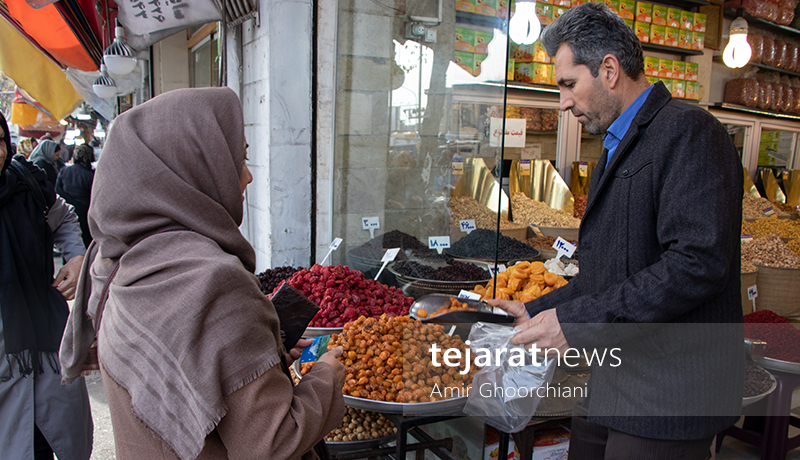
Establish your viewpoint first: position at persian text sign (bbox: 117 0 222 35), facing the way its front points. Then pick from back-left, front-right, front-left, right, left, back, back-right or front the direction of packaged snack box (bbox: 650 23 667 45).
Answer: left

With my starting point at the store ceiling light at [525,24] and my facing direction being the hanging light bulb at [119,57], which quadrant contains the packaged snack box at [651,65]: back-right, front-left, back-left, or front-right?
back-right

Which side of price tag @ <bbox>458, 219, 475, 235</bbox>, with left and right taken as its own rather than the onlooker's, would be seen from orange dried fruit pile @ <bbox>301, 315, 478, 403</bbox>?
front

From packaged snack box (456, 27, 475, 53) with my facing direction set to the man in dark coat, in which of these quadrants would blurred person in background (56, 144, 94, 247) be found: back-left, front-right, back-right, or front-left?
back-right

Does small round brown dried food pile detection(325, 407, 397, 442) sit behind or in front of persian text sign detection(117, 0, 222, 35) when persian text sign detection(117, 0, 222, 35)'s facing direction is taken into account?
in front

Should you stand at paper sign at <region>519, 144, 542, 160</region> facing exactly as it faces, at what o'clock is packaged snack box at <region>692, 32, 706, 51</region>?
The packaged snack box is roughly at 8 o'clock from the paper sign.

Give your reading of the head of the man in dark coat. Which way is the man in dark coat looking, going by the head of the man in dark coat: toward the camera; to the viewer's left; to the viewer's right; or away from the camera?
to the viewer's left

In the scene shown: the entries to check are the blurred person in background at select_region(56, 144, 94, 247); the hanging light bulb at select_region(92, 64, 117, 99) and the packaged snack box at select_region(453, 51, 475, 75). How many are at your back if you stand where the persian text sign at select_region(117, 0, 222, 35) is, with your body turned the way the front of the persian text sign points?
2

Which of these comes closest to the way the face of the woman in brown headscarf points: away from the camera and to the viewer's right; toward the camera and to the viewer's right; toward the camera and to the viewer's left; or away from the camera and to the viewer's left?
away from the camera and to the viewer's right

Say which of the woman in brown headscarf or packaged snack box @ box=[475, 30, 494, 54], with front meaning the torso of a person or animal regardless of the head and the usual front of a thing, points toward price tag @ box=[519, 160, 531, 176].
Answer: the woman in brown headscarf

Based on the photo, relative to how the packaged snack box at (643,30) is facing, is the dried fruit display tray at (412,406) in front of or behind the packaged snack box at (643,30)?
in front

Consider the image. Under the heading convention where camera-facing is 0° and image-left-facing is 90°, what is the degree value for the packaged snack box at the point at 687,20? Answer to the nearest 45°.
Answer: approximately 0°

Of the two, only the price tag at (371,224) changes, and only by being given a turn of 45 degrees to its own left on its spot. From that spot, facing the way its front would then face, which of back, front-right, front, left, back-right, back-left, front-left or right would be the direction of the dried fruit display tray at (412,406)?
front-right
